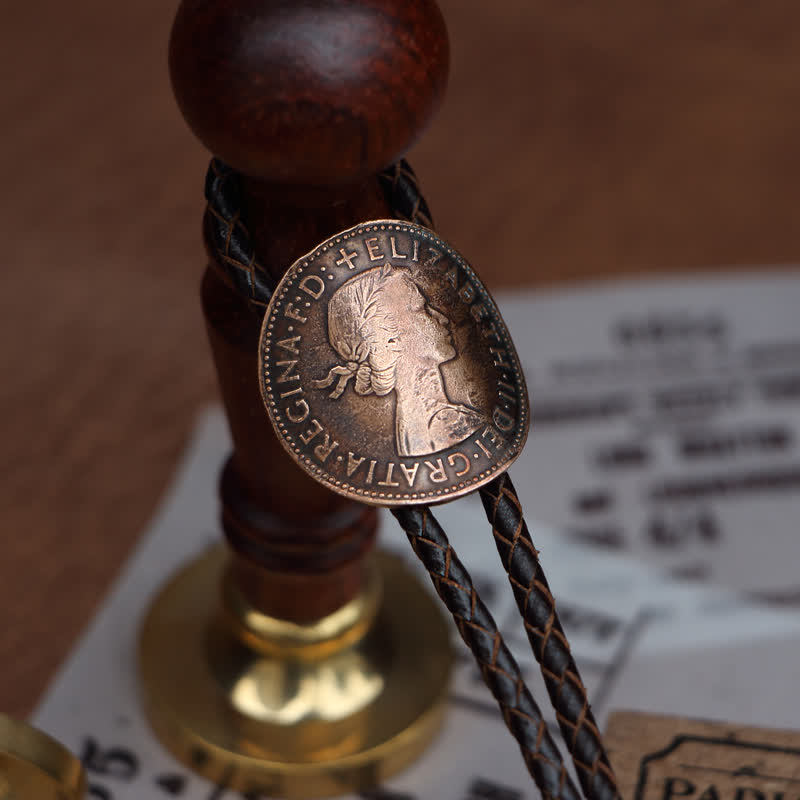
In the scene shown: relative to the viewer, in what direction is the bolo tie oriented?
toward the camera
